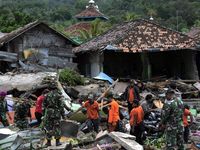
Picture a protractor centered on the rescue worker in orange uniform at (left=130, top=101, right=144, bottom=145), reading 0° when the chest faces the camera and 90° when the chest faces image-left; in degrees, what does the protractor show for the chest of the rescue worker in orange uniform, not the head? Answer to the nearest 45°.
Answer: approximately 135°

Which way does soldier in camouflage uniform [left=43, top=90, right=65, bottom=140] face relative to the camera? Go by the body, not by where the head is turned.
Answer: away from the camera

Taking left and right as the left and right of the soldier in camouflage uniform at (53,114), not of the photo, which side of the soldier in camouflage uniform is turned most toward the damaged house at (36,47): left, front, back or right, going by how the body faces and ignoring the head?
front

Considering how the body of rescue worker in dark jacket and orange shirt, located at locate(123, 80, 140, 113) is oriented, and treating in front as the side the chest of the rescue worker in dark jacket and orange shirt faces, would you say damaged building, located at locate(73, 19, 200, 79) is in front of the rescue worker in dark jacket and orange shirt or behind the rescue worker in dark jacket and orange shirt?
behind

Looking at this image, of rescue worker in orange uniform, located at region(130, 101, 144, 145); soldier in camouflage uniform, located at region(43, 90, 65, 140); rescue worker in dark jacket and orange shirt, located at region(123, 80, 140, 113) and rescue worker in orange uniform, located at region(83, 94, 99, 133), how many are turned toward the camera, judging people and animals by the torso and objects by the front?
2
